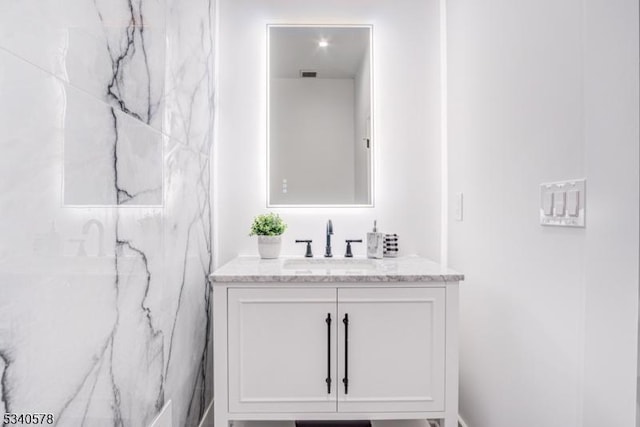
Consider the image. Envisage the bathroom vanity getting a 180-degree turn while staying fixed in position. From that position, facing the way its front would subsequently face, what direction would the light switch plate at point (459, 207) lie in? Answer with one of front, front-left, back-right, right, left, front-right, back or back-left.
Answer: front-right

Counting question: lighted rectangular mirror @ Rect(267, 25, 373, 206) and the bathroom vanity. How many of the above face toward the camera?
2

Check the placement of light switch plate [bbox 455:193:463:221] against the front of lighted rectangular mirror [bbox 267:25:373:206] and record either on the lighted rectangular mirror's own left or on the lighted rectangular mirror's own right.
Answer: on the lighted rectangular mirror's own left

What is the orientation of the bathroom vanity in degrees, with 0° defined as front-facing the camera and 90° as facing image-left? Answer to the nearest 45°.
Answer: approximately 0°
